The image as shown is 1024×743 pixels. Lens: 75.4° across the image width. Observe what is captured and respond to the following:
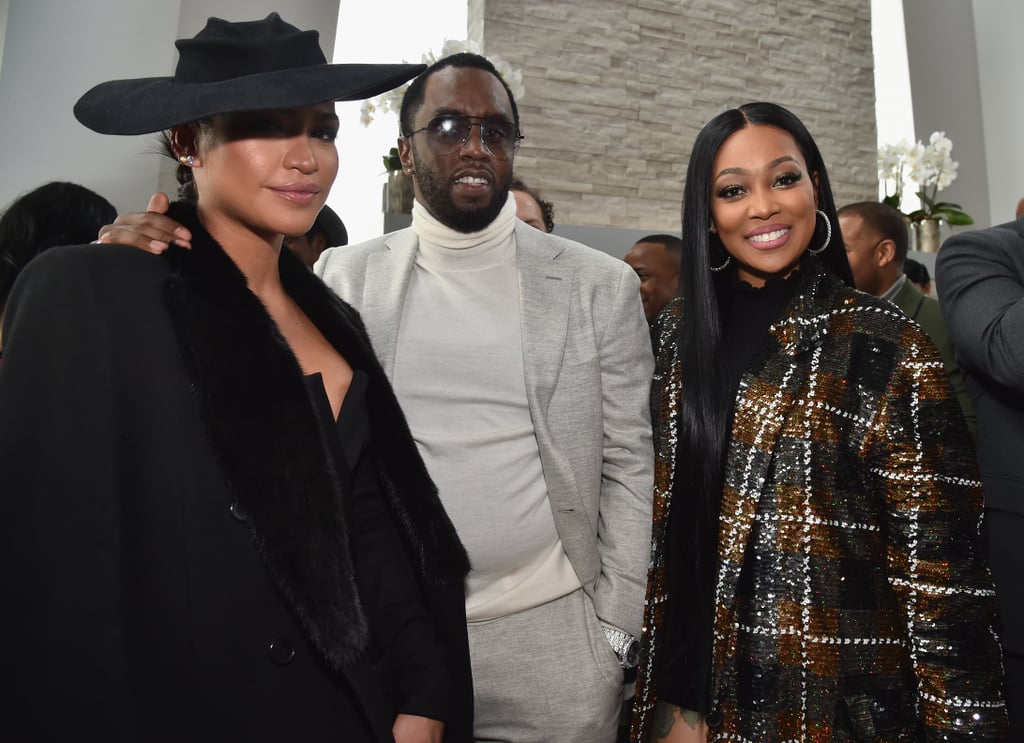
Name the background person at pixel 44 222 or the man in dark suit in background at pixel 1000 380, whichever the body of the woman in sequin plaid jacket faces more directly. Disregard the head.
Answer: the background person

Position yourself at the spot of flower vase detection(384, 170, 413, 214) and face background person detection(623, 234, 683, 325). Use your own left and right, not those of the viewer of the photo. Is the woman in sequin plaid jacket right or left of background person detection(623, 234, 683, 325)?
right

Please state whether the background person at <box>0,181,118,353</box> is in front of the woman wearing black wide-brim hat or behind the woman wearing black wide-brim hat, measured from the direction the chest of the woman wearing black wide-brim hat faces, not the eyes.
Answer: behind

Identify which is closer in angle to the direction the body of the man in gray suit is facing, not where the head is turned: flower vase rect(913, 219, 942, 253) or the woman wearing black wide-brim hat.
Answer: the woman wearing black wide-brim hat

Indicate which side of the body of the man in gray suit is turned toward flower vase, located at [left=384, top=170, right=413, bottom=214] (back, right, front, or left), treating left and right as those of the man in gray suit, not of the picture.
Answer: back

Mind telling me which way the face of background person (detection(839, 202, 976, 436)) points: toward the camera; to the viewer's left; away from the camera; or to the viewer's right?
to the viewer's left

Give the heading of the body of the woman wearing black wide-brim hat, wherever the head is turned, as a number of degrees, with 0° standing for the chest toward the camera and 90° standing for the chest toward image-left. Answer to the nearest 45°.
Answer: approximately 315°

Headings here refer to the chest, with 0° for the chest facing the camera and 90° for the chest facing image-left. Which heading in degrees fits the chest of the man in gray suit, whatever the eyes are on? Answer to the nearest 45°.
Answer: approximately 0°

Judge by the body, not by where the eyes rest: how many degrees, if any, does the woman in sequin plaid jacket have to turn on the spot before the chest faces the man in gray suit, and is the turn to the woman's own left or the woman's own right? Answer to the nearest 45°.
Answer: approximately 45° to the woman's own right
